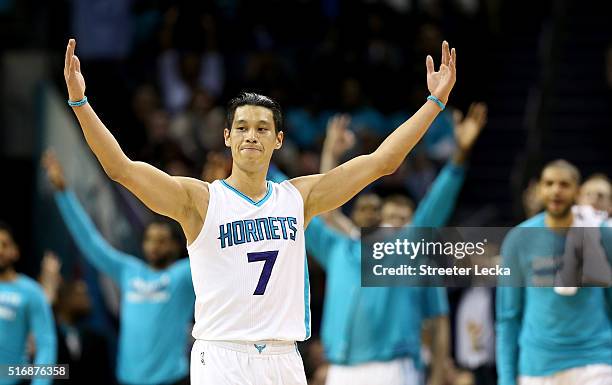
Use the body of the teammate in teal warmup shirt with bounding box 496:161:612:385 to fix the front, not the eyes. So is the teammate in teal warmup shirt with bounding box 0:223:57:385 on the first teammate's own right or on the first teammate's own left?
on the first teammate's own right

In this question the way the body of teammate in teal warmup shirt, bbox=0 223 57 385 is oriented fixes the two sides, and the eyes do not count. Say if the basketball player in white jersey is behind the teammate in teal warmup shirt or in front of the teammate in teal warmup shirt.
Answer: in front

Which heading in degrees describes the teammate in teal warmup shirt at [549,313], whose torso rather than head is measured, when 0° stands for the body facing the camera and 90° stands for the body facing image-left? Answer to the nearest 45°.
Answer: approximately 0°

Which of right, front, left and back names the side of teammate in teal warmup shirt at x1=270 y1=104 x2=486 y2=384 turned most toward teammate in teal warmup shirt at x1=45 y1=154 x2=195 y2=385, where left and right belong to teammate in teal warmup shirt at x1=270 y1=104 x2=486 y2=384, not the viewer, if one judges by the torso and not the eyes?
right

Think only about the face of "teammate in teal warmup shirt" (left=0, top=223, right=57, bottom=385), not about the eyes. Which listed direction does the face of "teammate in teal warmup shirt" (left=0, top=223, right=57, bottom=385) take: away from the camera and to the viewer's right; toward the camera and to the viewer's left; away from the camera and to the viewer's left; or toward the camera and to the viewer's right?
toward the camera and to the viewer's right

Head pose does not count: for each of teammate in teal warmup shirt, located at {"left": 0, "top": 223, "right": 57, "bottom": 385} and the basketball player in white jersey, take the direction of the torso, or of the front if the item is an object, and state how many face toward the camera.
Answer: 2

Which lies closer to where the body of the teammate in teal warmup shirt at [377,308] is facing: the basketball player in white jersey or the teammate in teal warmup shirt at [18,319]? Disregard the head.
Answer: the basketball player in white jersey

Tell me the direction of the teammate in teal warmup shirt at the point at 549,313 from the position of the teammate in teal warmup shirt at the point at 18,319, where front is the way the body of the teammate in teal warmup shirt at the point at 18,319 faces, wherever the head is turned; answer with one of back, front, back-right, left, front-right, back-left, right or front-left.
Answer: front-left

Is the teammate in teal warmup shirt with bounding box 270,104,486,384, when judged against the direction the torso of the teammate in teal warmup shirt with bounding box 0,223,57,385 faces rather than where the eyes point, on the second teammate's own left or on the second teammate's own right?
on the second teammate's own left
